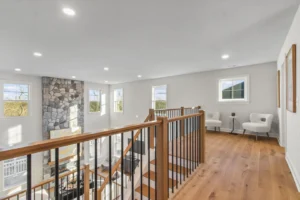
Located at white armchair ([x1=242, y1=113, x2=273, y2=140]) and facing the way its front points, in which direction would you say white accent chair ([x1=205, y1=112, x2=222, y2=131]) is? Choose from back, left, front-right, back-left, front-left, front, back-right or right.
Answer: front-right

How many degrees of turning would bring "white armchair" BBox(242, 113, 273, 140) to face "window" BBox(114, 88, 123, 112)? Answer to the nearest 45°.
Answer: approximately 45° to its right

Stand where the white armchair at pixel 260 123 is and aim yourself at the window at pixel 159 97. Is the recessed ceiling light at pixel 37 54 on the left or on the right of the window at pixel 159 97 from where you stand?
left

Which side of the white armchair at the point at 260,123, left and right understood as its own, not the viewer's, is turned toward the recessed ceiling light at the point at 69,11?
front

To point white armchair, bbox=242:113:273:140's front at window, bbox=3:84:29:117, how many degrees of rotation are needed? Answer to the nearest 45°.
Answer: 0° — it already faces it

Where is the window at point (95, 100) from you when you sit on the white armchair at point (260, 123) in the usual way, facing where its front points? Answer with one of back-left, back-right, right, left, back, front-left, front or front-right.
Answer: front-right

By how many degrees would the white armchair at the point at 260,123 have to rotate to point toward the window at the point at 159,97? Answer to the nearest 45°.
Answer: approximately 45° to its right

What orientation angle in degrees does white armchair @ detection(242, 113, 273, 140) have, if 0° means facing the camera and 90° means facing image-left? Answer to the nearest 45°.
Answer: approximately 45°

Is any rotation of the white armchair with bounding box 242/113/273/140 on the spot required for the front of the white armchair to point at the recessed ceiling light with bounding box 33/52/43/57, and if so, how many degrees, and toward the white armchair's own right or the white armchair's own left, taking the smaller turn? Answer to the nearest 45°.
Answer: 0° — it already faces it

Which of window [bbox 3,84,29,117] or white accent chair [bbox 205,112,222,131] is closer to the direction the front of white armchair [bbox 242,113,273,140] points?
the window
